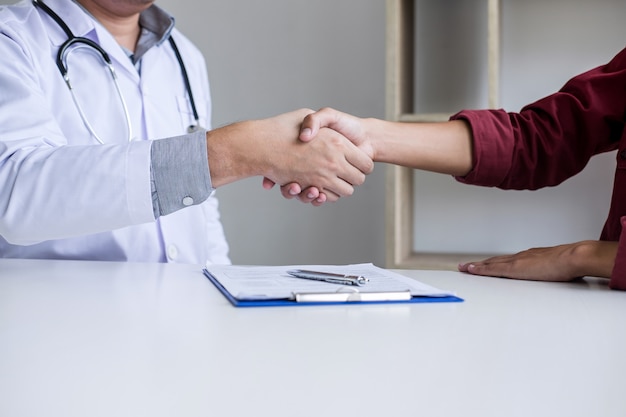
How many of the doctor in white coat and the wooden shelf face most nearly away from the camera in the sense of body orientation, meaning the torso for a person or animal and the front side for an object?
0

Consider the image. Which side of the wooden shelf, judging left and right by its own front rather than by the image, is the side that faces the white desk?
front

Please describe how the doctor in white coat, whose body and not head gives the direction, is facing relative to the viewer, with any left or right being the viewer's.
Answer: facing the viewer and to the right of the viewer

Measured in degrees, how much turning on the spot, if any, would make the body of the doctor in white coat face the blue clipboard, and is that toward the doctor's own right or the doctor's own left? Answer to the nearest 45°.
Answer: approximately 45° to the doctor's own right

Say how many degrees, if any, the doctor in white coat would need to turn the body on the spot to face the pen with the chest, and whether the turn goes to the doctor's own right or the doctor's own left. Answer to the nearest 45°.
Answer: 0° — they already face it

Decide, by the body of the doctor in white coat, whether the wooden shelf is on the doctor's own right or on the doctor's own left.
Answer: on the doctor's own left

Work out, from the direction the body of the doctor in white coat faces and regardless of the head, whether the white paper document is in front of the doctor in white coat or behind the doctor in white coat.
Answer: in front

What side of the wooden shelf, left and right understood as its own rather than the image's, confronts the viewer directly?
front

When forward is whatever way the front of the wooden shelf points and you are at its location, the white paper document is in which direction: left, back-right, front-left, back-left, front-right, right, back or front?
front

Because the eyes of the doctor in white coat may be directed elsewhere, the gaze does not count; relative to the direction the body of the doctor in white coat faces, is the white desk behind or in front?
in front
